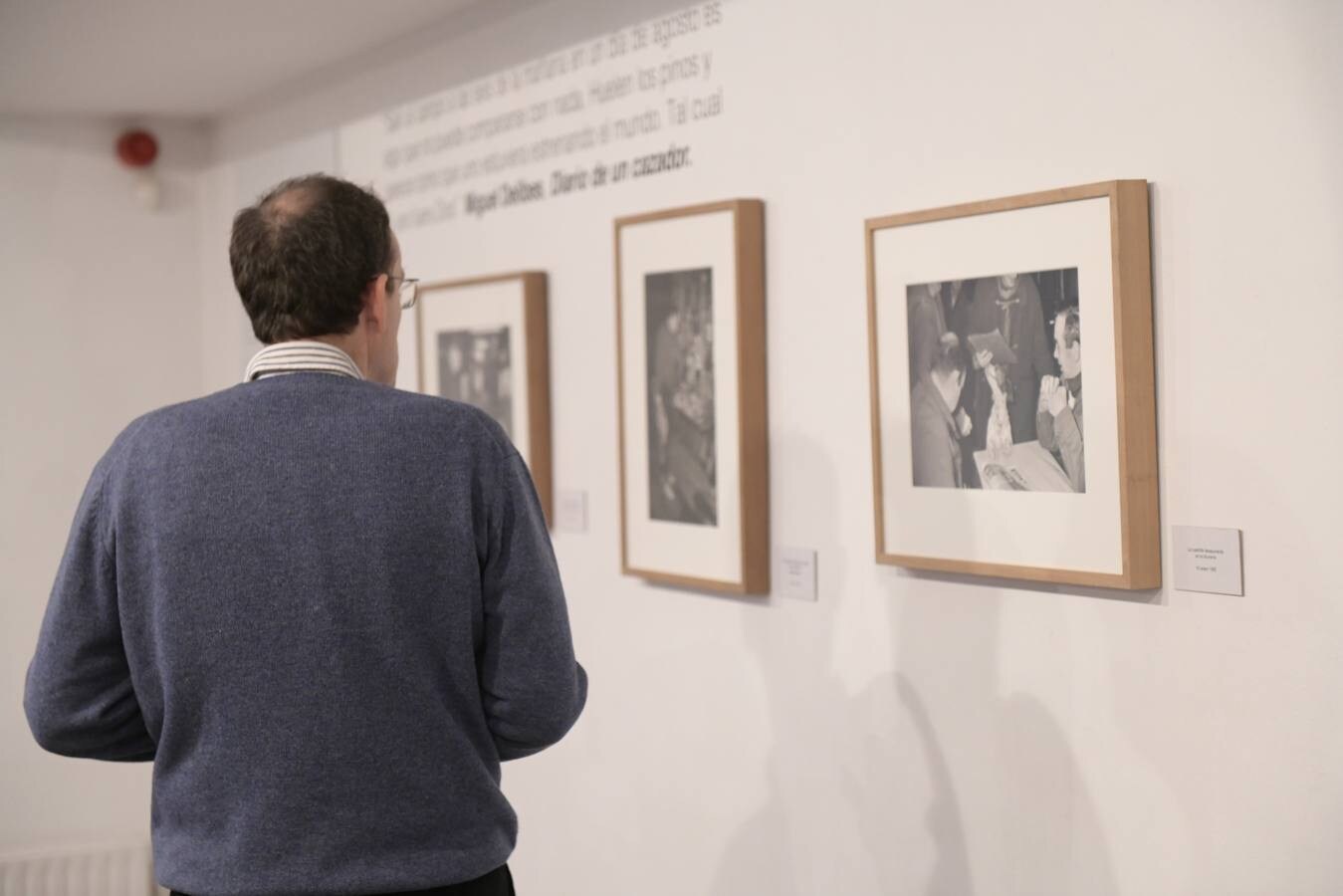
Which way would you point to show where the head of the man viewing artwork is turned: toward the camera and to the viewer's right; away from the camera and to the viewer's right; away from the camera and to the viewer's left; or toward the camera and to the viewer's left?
away from the camera and to the viewer's right

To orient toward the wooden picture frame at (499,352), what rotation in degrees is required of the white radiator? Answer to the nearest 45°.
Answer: approximately 45° to its left

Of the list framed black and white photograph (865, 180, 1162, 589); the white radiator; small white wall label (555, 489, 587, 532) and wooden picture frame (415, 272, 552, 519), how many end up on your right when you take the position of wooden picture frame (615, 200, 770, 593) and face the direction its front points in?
3

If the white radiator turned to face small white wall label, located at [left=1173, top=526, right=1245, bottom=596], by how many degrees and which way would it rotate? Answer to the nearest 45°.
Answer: approximately 45° to its left

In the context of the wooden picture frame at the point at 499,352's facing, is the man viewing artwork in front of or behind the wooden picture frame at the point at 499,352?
in front

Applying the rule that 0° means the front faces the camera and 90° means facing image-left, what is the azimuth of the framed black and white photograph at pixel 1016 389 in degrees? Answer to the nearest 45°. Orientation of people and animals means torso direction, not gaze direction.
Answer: approximately 45°

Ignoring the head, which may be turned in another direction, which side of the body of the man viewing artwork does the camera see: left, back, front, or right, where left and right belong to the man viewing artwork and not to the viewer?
back

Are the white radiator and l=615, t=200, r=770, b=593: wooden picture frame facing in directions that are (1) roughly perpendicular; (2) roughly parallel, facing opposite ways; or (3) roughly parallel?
roughly perpendicular

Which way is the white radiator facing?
toward the camera

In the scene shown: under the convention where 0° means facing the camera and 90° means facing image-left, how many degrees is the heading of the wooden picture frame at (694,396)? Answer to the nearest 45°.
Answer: approximately 45°

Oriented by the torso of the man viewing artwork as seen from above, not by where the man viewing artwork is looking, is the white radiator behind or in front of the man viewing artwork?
in front

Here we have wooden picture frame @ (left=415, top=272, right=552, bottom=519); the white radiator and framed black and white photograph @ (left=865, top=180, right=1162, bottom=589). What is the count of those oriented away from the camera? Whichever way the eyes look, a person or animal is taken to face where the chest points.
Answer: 0

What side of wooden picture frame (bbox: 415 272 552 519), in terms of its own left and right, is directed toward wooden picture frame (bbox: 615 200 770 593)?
left

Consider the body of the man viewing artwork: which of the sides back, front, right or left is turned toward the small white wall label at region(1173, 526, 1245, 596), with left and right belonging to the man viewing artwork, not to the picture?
right

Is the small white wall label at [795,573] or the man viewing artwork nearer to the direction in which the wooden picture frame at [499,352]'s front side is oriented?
the man viewing artwork
